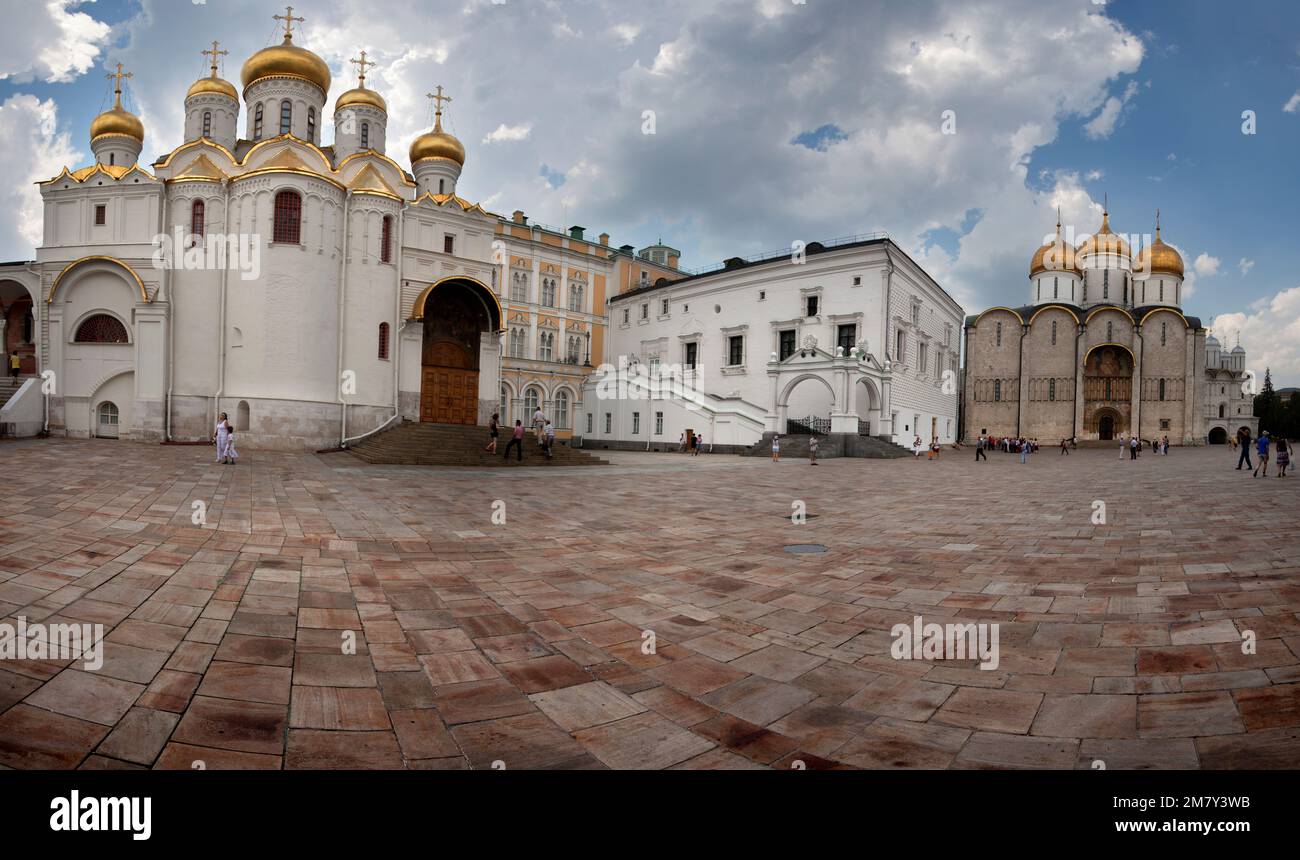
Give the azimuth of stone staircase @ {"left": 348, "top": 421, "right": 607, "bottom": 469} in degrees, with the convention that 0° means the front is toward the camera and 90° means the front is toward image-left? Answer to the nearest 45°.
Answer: approximately 0°

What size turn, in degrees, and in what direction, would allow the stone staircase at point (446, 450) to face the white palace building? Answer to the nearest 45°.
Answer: approximately 135° to its left
